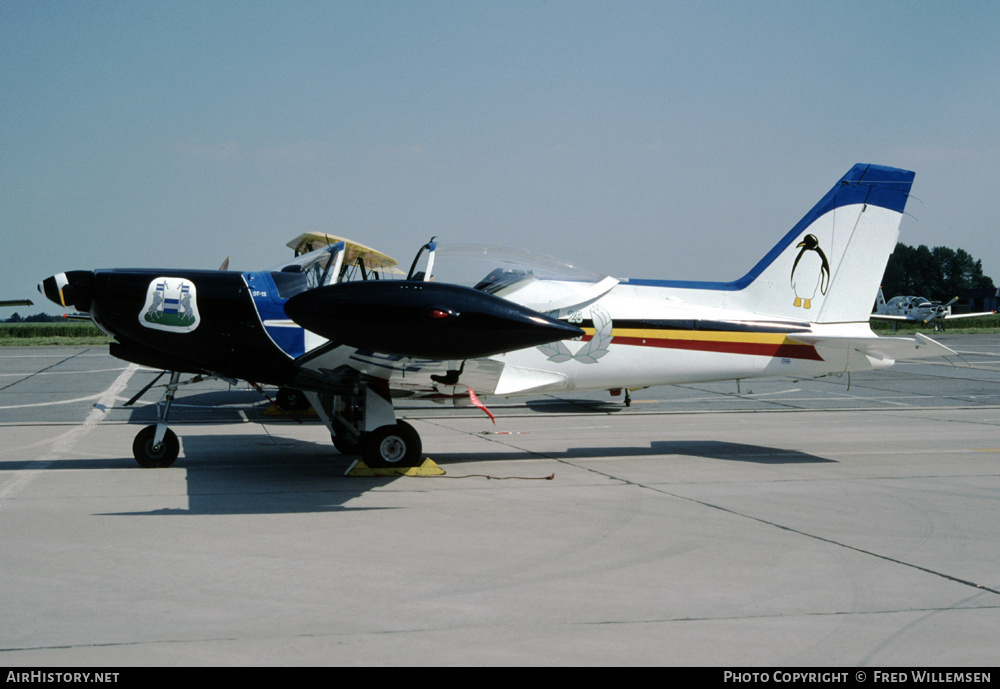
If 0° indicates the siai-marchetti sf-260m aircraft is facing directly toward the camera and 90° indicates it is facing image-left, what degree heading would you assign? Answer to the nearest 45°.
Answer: approximately 90°
